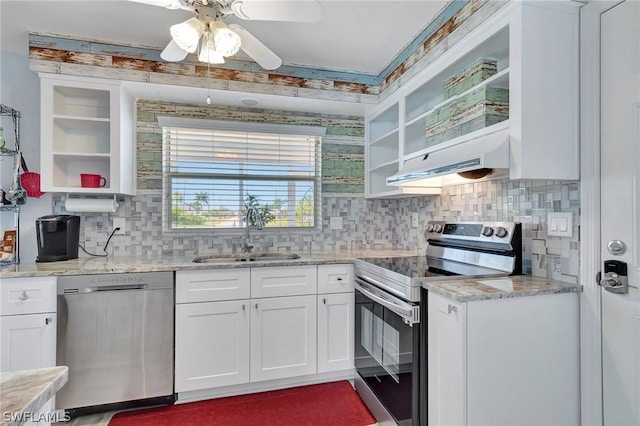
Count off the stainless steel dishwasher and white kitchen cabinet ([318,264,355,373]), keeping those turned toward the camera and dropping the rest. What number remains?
2

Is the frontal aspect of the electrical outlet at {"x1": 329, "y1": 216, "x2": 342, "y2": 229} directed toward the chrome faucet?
no

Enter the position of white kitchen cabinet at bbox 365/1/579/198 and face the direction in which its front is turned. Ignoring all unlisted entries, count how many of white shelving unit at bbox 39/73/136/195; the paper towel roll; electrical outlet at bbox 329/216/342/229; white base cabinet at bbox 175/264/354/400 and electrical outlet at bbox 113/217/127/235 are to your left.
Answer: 0

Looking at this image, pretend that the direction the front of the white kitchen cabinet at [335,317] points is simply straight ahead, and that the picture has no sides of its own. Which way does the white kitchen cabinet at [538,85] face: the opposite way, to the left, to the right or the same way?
to the right

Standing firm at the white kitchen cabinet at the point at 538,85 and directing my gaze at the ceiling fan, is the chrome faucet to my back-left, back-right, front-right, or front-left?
front-right

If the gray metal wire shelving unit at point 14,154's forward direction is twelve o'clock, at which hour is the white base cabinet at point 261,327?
The white base cabinet is roughly at 12 o'clock from the gray metal wire shelving unit.

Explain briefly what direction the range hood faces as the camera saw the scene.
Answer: facing the viewer and to the left of the viewer

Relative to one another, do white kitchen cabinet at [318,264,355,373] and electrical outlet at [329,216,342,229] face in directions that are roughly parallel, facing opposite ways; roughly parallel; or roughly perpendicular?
roughly parallel

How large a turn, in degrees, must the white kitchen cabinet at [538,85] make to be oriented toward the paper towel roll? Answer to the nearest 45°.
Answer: approximately 45° to its right

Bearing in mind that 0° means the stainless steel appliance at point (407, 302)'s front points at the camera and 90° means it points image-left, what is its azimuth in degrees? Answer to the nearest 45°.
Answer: approximately 45°

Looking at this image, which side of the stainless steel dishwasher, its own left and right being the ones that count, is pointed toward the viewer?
front

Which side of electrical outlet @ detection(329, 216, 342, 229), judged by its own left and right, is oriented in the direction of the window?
right

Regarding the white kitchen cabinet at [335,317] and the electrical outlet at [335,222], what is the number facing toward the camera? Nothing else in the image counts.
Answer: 2

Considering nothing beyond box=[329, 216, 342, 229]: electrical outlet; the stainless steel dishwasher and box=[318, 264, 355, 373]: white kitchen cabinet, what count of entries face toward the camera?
3

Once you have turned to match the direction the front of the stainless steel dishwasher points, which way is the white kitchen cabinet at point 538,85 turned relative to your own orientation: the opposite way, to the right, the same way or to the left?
to the right

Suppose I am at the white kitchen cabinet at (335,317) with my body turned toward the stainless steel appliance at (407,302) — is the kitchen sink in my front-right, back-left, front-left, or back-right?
back-right

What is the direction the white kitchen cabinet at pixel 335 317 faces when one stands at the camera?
facing the viewer
